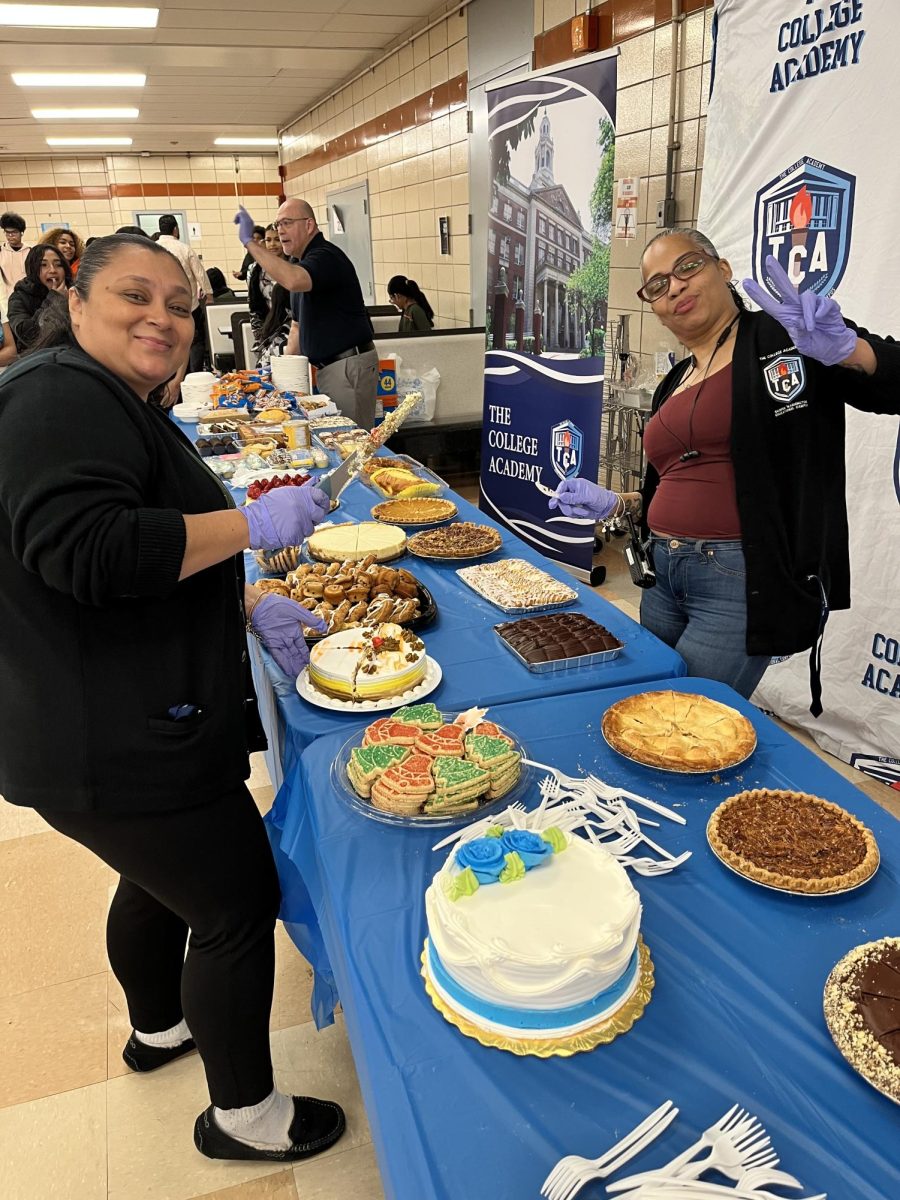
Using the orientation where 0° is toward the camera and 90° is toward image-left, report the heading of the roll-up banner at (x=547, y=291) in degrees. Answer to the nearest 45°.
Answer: approximately 45°

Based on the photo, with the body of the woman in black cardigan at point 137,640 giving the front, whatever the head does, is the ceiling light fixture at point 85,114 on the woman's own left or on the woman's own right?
on the woman's own left

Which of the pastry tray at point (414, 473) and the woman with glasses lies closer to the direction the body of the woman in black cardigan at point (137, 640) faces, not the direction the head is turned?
the woman with glasses

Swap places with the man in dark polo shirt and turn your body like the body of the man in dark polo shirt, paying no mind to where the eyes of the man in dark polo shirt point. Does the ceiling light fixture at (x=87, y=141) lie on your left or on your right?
on your right

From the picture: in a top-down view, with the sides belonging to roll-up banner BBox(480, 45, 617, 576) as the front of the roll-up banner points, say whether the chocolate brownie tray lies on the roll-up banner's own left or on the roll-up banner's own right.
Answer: on the roll-up banner's own left

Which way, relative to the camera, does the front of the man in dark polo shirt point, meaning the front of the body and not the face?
to the viewer's left

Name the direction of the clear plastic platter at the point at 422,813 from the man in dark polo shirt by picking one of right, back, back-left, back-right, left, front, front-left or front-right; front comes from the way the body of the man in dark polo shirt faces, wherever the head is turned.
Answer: left

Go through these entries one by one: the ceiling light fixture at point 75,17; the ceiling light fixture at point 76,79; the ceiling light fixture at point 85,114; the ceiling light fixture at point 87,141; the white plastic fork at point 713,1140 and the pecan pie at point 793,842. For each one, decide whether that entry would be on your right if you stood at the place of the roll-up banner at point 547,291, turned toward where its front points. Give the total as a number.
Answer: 4

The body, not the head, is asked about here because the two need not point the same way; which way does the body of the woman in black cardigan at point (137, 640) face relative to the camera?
to the viewer's right

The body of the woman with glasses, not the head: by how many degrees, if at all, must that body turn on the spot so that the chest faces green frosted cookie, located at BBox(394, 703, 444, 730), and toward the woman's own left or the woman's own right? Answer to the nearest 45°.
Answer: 0° — they already face it

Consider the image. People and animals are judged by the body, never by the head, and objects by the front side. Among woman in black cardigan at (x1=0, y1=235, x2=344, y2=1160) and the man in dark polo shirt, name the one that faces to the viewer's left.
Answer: the man in dark polo shirt

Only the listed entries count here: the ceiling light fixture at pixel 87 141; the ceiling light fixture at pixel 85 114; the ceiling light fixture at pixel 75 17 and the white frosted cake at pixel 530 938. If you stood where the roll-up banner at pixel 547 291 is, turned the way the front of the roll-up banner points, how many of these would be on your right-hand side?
3

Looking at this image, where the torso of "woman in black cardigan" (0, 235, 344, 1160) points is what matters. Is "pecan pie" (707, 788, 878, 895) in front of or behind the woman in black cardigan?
in front
